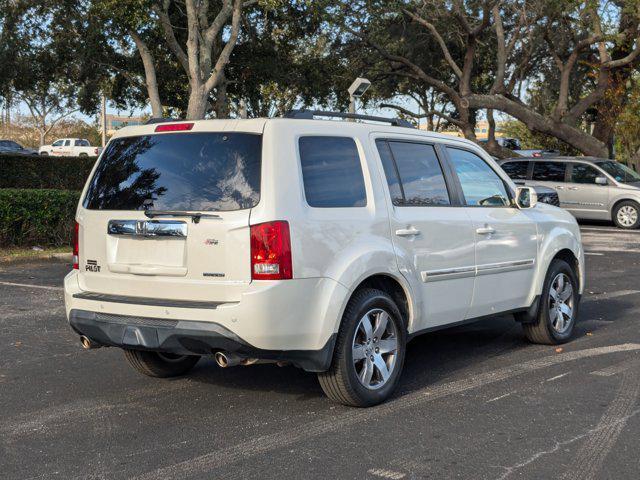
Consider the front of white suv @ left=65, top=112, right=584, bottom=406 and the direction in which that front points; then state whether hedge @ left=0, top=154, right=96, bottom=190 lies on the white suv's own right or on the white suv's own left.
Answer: on the white suv's own left

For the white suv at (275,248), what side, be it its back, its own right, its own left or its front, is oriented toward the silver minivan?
front

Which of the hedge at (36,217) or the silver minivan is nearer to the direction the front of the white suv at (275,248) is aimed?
the silver minivan

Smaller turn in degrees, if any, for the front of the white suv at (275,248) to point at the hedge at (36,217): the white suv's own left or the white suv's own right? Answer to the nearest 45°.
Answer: approximately 90° to the white suv's own left

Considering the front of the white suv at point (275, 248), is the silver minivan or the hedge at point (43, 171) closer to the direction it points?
the silver minivan

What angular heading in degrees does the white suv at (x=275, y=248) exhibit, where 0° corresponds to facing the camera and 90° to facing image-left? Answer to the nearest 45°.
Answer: approximately 225°
